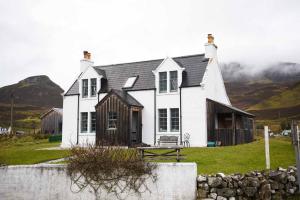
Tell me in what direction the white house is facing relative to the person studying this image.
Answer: facing the viewer and to the left of the viewer

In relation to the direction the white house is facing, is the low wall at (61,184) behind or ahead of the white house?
ahead

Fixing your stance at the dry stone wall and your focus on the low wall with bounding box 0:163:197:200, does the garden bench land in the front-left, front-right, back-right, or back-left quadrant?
front-right

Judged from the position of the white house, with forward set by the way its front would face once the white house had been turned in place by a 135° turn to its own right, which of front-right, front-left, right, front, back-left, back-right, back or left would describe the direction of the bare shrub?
back

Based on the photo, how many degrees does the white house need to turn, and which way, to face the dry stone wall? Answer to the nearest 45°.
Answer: approximately 45° to its left
